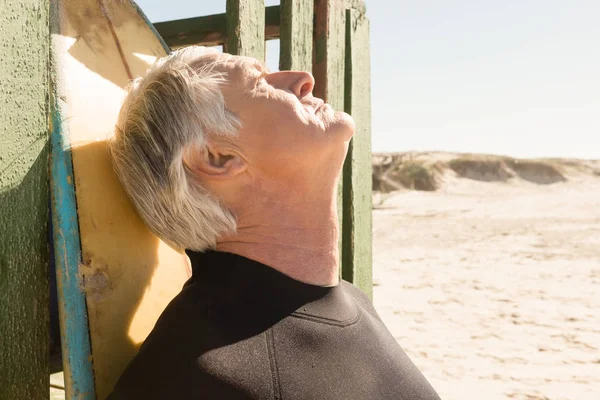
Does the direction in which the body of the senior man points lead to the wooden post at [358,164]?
no

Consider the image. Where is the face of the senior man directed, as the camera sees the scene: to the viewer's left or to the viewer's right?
to the viewer's right

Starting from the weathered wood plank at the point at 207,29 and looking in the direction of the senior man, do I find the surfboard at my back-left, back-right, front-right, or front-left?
front-right

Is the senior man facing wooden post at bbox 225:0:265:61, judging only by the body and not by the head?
no

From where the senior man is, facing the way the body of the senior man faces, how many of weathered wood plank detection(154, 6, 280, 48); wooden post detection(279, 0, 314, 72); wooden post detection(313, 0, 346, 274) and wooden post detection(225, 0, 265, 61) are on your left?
4

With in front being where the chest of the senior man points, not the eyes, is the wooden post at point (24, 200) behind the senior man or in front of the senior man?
behind

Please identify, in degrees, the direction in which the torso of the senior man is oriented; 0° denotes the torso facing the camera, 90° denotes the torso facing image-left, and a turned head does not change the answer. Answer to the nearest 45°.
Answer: approximately 270°

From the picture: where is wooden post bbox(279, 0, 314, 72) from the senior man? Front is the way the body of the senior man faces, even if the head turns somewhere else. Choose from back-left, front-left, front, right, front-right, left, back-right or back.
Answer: left
